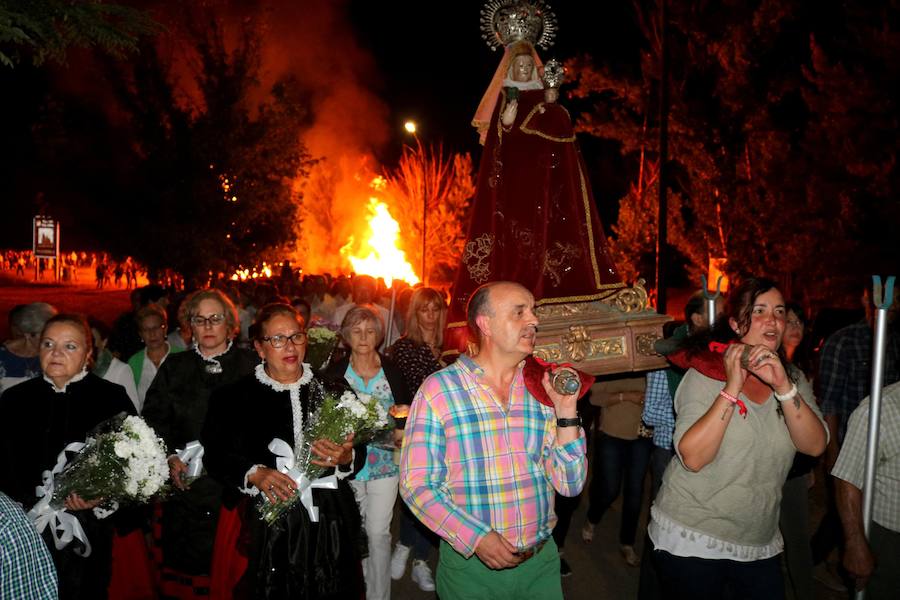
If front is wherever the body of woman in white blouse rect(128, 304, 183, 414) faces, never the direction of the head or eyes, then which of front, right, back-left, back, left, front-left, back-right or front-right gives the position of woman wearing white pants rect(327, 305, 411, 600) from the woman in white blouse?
front-left

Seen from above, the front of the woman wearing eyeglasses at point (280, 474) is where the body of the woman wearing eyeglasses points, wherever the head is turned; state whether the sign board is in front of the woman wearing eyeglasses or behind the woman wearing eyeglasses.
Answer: behind

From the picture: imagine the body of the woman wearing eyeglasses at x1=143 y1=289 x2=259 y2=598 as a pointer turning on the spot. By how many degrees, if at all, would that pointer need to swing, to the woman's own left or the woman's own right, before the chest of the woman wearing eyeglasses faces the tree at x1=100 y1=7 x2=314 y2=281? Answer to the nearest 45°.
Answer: approximately 180°

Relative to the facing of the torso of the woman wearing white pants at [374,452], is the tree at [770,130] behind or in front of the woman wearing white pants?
behind

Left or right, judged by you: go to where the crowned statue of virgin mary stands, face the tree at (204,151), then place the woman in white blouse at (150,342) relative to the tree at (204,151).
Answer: left

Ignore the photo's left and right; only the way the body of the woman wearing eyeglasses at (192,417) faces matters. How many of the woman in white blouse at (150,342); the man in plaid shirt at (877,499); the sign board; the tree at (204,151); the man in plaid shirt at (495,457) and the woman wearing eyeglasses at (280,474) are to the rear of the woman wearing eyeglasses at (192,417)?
3

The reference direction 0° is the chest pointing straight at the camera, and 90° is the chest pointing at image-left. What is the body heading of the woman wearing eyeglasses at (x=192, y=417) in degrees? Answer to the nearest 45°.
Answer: approximately 0°

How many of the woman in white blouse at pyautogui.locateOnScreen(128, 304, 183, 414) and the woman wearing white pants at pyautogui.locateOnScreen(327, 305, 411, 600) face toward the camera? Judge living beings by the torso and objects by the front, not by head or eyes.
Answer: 2

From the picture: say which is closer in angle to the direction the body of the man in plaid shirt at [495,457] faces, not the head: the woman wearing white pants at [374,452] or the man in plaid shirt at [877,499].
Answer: the man in plaid shirt

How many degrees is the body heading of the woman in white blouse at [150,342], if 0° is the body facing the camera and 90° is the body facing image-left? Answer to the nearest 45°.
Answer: approximately 0°
